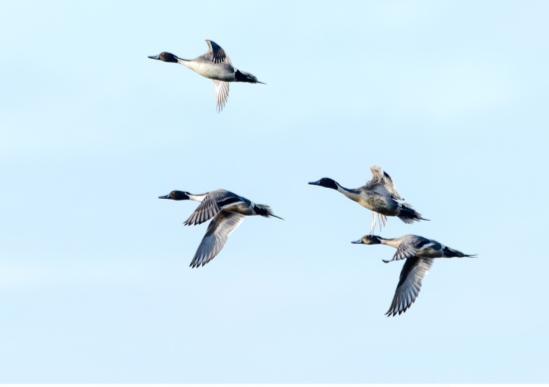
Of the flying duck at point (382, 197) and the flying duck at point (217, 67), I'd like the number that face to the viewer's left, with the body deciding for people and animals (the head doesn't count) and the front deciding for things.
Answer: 2

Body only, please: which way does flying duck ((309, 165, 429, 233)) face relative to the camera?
to the viewer's left

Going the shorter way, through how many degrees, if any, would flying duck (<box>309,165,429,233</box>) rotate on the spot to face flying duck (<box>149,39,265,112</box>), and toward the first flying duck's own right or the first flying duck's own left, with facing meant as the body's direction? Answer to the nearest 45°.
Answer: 0° — it already faces it

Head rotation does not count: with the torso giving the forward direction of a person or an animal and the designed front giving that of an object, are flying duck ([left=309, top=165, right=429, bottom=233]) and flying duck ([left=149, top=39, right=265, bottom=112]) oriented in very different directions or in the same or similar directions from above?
same or similar directions

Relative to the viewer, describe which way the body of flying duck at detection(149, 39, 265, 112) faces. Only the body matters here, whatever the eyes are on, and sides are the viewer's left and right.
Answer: facing to the left of the viewer

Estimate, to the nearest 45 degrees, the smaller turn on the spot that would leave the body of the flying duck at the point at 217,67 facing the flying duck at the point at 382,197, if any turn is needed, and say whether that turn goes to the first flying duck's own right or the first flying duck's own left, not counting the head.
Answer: approximately 180°
